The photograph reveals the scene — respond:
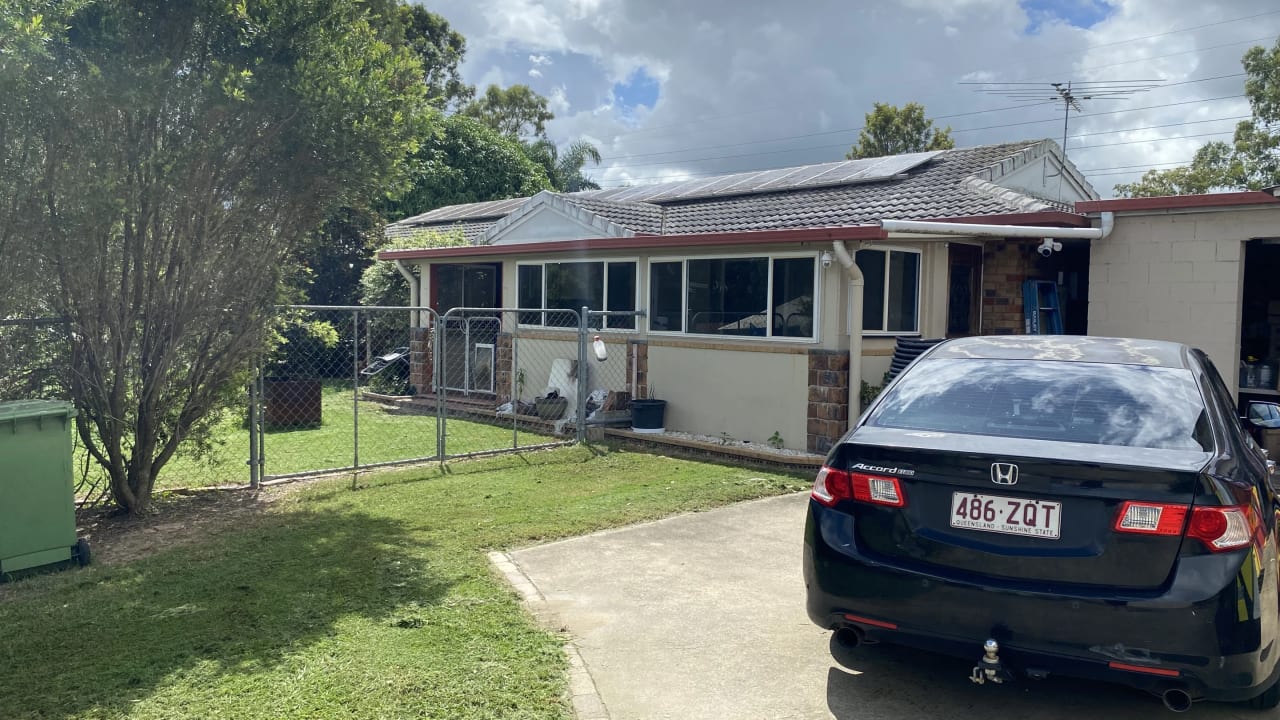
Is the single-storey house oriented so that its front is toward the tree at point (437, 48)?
no

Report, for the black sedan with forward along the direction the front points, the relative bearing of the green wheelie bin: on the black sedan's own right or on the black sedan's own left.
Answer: on the black sedan's own left

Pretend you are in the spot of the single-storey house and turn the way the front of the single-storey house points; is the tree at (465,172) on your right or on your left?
on your right

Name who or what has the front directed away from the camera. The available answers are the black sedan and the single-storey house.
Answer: the black sedan

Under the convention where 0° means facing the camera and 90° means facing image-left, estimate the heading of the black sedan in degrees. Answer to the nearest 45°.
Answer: approximately 180°

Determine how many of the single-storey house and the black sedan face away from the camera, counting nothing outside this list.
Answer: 1

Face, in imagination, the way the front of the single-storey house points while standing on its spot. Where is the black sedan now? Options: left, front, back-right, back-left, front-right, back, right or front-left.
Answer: front-left

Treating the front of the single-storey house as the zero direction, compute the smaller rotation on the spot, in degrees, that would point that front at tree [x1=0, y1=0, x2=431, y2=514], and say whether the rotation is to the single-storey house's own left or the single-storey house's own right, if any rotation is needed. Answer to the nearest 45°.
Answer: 0° — it already faces it

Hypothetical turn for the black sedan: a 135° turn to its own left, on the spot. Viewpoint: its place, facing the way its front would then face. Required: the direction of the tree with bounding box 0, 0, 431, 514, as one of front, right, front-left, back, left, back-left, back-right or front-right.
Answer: front-right

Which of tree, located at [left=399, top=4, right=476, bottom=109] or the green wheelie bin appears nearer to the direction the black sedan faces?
the tree

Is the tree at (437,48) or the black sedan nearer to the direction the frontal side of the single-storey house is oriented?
the black sedan

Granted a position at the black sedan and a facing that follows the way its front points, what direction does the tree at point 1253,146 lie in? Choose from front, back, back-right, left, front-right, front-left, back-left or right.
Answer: front

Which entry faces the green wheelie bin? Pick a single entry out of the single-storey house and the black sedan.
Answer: the single-storey house

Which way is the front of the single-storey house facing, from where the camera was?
facing the viewer and to the left of the viewer

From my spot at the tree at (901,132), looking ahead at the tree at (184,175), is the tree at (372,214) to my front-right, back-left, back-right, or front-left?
front-right

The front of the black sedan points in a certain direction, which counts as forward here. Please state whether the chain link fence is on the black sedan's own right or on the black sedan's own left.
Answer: on the black sedan's own left

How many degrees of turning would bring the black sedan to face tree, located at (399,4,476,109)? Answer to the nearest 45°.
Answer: approximately 45° to its left

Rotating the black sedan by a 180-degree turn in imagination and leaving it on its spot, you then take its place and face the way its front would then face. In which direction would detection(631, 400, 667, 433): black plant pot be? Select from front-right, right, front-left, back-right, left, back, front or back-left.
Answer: back-right

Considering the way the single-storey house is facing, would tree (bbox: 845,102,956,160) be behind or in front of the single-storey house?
behind

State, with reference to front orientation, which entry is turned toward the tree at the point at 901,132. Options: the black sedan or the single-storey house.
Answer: the black sedan
